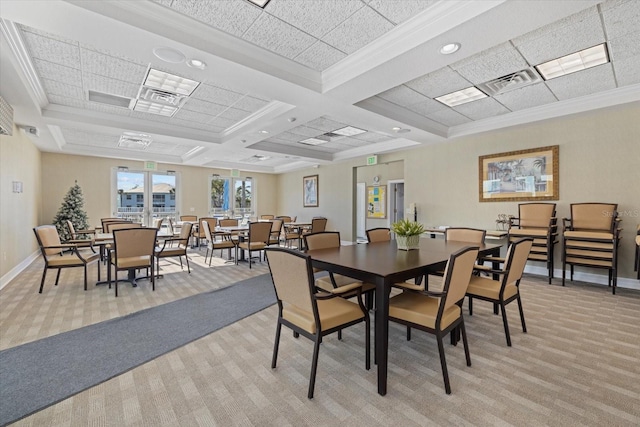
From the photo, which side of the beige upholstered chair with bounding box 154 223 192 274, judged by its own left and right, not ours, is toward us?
left

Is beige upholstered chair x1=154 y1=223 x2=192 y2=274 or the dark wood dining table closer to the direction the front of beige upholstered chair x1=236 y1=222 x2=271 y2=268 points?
the beige upholstered chair

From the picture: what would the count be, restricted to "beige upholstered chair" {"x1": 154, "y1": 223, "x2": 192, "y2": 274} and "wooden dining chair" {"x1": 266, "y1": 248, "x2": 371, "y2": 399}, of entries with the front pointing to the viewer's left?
1

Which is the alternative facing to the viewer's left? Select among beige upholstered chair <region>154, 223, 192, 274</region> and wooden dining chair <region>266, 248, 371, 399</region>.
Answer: the beige upholstered chair

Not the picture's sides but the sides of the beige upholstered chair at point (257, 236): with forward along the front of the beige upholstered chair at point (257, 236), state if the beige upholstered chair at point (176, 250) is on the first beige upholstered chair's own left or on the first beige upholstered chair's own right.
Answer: on the first beige upholstered chair's own left

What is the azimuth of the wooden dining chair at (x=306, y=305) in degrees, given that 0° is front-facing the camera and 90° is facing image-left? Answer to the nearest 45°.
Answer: approximately 225°

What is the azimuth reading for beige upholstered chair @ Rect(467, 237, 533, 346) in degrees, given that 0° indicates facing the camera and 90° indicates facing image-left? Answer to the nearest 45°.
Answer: approximately 135°

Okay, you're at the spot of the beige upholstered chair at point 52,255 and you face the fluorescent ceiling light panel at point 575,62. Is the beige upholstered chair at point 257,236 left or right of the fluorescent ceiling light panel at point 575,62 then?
left
